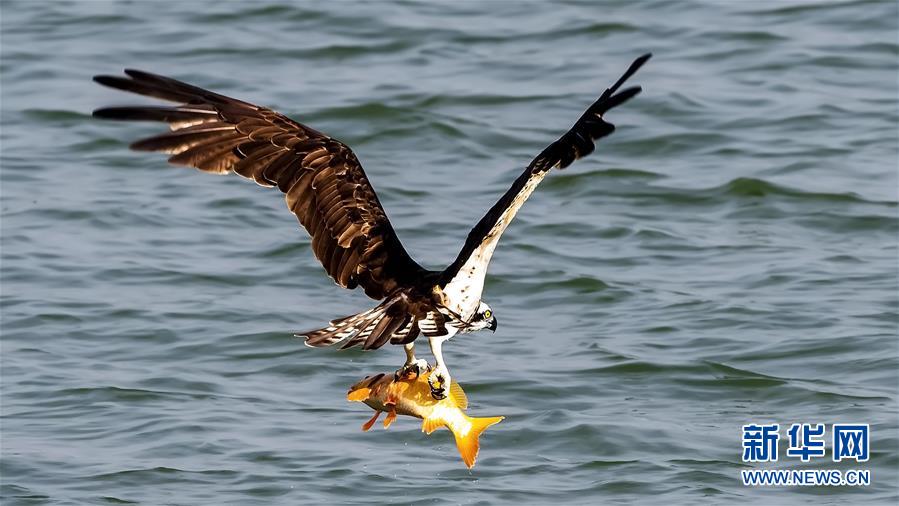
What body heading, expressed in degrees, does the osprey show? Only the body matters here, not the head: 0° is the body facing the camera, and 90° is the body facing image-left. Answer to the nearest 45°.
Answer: approximately 225°
